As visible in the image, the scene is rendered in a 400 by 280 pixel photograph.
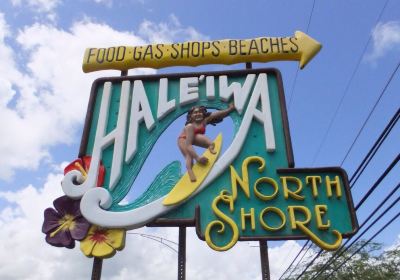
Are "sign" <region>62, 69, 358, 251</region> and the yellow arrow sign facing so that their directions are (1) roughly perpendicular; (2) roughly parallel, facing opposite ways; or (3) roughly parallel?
roughly parallel

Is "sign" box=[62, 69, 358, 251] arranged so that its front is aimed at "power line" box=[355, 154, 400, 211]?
no

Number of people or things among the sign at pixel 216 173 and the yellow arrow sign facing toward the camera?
2

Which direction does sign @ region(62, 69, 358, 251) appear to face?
toward the camera

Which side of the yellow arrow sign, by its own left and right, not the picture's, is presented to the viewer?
front
